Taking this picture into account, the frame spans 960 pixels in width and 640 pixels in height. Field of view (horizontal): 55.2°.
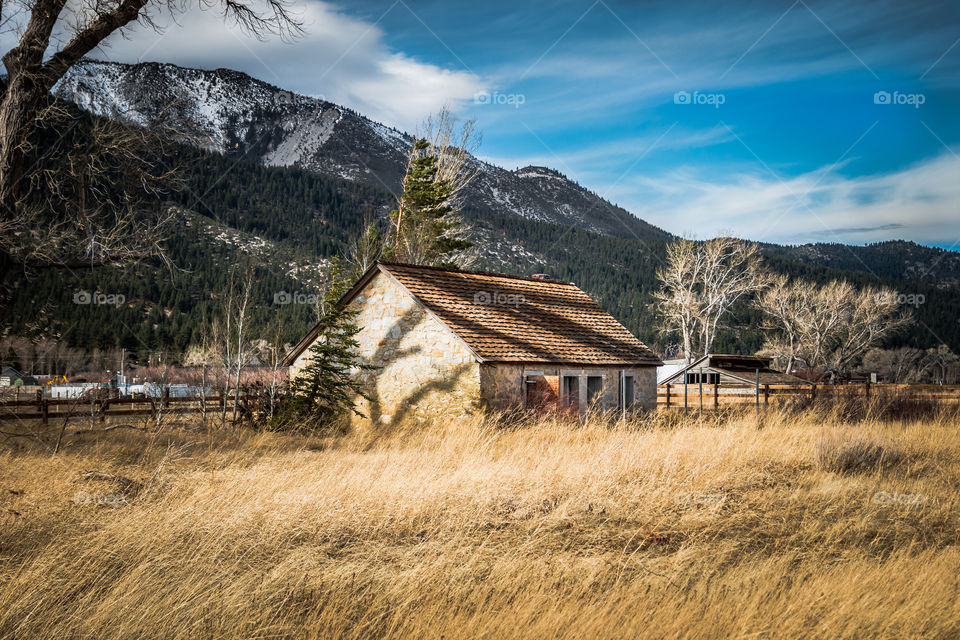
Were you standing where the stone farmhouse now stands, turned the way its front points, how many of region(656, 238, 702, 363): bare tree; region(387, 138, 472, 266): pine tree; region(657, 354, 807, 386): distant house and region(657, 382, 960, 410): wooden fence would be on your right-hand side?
0

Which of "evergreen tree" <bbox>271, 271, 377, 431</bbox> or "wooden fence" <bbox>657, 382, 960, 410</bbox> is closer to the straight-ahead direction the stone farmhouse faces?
the wooden fence

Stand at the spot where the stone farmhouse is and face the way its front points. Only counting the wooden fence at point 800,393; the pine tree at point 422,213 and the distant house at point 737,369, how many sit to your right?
0

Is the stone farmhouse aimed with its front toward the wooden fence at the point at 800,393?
no

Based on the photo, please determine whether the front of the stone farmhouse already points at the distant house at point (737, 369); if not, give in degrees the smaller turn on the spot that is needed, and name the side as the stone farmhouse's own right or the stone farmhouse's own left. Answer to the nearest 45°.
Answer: approximately 90° to the stone farmhouse's own left

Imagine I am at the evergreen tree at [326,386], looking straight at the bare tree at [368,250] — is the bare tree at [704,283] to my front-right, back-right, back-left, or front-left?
front-right

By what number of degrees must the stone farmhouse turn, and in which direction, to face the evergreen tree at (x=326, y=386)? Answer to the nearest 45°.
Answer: approximately 135° to its right

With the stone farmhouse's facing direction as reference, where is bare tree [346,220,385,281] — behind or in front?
behind

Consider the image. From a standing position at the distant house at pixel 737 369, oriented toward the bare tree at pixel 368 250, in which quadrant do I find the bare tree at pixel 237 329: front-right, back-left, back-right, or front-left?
front-left

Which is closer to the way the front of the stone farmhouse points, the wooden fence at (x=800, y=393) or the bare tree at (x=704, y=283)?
the wooden fence

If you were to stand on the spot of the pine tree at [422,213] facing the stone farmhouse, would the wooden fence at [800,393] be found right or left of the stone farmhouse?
left

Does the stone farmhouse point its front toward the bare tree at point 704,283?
no

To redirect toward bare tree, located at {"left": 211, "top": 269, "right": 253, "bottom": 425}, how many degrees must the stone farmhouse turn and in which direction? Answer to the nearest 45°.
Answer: approximately 135° to its right

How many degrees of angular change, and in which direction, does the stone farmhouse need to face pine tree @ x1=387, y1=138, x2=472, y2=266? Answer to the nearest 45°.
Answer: approximately 135° to its left

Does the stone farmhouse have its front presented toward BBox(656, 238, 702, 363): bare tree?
no
